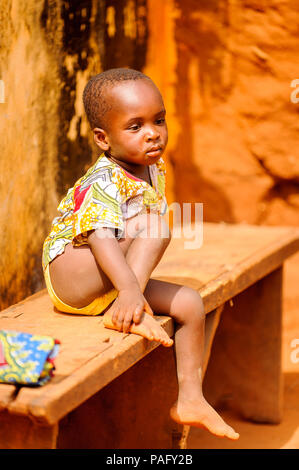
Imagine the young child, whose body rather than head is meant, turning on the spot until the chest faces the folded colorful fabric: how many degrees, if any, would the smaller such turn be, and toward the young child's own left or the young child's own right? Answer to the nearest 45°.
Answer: approximately 90° to the young child's own right

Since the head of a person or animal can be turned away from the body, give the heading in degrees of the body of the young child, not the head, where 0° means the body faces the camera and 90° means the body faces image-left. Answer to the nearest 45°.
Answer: approximately 315°

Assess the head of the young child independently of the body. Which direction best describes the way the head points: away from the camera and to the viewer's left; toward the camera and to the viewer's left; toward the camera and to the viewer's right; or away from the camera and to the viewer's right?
toward the camera and to the viewer's right
